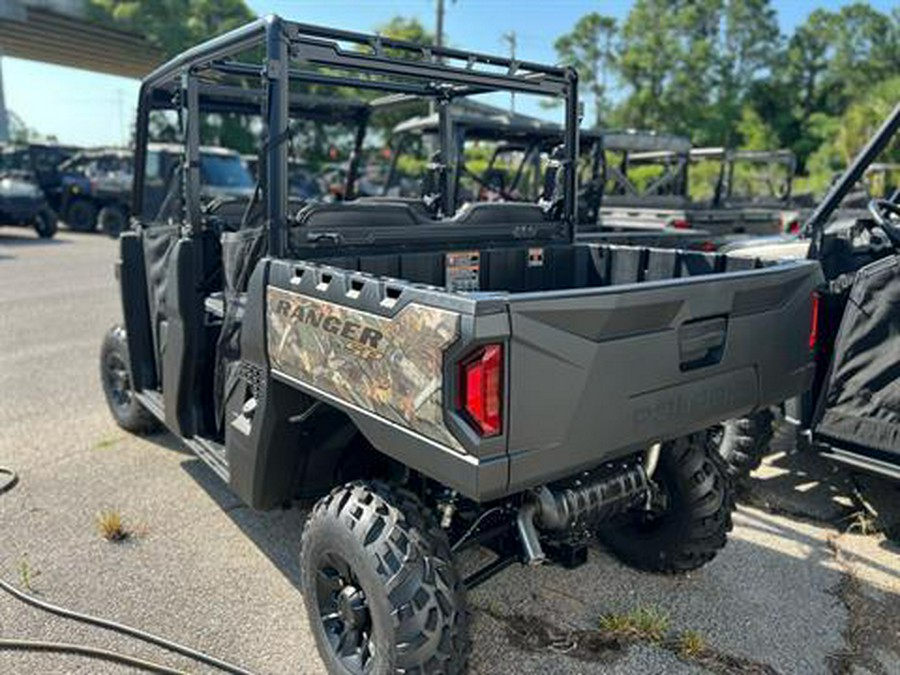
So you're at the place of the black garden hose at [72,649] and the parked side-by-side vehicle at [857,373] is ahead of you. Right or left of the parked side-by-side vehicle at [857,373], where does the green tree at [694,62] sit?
left

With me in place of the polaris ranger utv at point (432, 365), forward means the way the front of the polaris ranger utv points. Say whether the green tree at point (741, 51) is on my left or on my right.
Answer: on my right

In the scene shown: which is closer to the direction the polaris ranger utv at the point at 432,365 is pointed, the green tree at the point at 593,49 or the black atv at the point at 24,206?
the black atv

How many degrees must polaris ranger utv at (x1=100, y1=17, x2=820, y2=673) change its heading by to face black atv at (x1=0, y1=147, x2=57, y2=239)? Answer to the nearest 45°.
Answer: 0° — it already faces it

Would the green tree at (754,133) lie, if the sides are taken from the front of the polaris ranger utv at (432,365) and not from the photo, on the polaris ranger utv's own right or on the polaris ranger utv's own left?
on the polaris ranger utv's own right

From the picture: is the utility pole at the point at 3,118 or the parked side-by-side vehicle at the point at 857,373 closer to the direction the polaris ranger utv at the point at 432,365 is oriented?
the utility pole

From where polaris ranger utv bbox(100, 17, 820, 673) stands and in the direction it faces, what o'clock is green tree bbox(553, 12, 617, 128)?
The green tree is roughly at 2 o'clock from the polaris ranger utv.

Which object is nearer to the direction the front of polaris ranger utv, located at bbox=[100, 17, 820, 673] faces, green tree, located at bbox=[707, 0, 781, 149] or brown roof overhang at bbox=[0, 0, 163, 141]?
the brown roof overhang

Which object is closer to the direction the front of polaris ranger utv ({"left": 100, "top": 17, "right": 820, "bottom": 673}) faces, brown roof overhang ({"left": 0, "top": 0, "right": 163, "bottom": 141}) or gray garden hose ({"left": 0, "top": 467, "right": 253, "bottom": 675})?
the brown roof overhang

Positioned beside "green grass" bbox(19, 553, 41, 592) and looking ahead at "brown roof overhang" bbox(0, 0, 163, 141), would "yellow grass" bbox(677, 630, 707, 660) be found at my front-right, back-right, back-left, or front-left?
back-right

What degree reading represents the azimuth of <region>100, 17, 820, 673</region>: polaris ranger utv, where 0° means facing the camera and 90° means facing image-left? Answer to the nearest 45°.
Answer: approximately 135°

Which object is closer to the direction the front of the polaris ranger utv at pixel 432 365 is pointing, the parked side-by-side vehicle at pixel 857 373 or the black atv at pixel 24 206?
the black atv

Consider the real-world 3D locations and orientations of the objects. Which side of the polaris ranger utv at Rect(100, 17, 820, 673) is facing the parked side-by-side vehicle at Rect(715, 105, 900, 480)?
right

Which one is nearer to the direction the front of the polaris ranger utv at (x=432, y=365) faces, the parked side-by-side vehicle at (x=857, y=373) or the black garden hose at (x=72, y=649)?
the black garden hose

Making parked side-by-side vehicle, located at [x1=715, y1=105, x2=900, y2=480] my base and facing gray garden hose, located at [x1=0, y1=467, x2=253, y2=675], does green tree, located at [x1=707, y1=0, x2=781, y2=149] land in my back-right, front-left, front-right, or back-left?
back-right
